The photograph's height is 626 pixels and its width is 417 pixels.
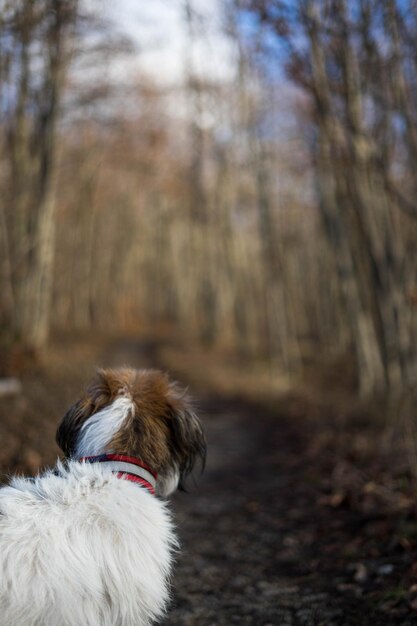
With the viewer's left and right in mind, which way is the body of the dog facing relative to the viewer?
facing away from the viewer and to the right of the viewer
